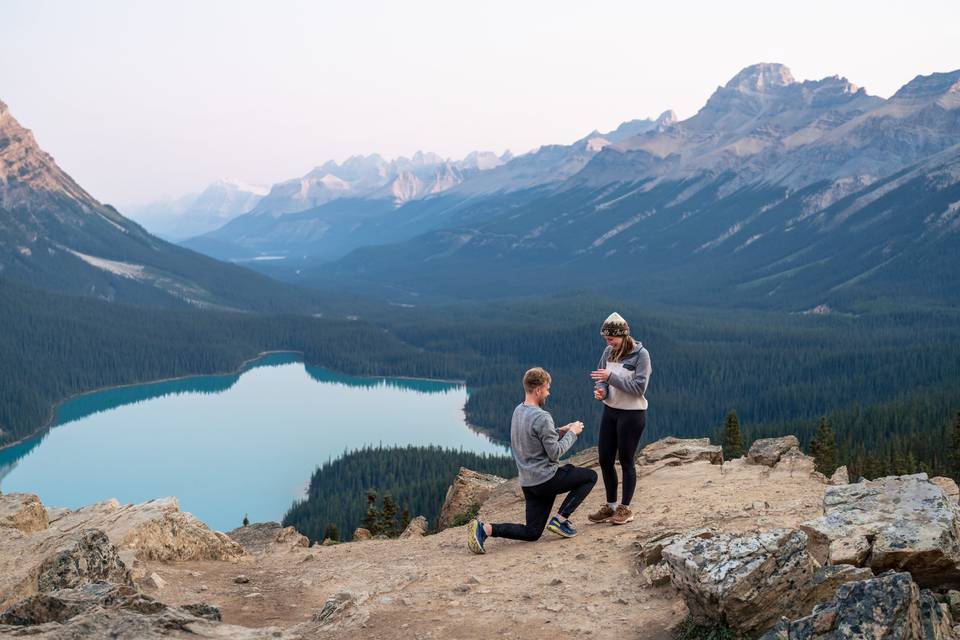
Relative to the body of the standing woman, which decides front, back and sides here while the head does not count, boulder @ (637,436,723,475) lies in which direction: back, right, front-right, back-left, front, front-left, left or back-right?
back-right

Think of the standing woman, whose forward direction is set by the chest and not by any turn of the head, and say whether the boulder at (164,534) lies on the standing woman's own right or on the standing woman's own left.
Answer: on the standing woman's own right

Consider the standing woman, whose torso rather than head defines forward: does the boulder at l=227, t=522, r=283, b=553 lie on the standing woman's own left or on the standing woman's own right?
on the standing woman's own right

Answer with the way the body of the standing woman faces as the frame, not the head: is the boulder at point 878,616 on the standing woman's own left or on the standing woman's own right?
on the standing woman's own left

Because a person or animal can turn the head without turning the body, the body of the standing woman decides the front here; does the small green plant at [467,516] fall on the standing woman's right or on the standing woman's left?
on the standing woman's right

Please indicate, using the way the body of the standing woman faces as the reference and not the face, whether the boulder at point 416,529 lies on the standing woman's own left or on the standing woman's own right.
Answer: on the standing woman's own right

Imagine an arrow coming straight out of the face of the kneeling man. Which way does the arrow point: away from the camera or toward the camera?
away from the camera

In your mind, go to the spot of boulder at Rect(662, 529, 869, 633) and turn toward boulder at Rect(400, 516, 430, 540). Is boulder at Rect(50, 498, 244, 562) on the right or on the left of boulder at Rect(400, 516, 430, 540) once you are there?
left

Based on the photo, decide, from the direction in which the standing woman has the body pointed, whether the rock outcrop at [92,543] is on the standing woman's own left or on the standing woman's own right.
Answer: on the standing woman's own right

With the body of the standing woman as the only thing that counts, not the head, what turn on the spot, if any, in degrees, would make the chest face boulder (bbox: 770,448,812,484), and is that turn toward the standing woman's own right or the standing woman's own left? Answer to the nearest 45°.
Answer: approximately 180°

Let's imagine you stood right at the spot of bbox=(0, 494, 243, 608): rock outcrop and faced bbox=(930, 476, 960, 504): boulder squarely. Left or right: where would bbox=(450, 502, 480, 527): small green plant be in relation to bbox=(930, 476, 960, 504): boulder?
left

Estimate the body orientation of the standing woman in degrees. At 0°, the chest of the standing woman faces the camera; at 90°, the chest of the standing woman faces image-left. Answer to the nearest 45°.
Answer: approximately 45°

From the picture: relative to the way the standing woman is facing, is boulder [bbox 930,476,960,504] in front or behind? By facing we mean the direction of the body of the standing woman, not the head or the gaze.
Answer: behind
